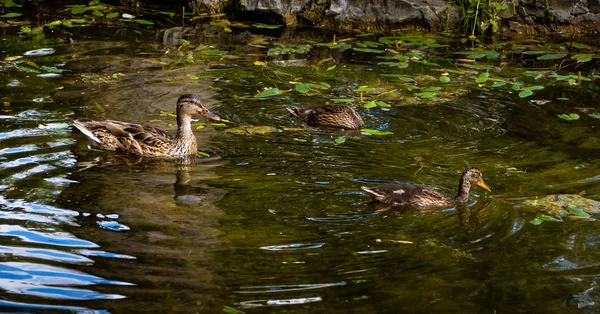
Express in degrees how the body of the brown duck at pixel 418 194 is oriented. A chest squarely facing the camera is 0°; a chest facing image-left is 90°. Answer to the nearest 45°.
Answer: approximately 270°

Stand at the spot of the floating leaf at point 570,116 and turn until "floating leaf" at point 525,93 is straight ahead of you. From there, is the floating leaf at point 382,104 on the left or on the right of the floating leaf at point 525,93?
left

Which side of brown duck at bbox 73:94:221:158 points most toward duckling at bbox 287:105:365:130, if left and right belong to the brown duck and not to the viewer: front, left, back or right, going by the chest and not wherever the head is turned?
front

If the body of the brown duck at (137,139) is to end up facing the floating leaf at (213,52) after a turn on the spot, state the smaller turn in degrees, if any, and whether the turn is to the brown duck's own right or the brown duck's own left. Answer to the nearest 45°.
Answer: approximately 90° to the brown duck's own left

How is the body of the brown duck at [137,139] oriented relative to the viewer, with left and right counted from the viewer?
facing to the right of the viewer

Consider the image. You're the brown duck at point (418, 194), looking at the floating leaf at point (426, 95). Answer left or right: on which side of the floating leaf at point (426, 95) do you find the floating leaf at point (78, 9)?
left

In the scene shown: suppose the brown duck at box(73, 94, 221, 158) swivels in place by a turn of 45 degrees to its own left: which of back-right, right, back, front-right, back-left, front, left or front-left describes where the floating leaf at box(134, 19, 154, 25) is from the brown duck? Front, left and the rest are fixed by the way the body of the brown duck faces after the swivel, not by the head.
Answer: front-left

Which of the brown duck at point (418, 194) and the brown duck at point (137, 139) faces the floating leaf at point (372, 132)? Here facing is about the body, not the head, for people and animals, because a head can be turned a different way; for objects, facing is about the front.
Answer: the brown duck at point (137, 139)

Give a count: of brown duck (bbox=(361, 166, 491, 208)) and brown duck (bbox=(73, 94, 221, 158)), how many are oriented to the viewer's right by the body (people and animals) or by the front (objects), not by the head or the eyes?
2

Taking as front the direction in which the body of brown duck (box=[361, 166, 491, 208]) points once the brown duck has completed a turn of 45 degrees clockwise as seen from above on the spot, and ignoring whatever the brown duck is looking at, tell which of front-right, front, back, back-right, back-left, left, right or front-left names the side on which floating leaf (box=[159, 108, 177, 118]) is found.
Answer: back

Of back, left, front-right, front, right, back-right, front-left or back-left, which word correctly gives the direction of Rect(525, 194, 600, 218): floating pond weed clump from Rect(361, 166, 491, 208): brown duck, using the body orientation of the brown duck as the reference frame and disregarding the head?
front

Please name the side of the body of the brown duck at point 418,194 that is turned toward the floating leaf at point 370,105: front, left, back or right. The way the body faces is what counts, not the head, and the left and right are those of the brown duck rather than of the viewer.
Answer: left

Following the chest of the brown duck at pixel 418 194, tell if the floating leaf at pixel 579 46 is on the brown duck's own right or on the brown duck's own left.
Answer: on the brown duck's own left

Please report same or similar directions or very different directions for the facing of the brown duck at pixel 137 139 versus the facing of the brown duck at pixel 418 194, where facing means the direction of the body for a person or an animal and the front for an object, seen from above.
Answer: same or similar directions

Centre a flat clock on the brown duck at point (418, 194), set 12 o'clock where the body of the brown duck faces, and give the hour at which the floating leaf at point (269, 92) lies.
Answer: The floating leaf is roughly at 8 o'clock from the brown duck.
